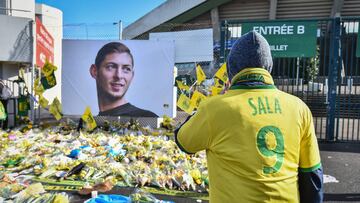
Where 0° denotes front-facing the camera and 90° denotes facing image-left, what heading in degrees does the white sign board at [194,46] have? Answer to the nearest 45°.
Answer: approximately 0°

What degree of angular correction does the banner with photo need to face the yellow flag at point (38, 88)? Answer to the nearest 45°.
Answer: approximately 90° to its right

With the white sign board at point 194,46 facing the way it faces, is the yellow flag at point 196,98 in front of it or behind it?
in front

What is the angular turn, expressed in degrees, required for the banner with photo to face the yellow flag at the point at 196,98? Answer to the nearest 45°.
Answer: approximately 45° to its left

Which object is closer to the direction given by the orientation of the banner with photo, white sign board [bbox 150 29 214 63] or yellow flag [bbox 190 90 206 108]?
the yellow flag

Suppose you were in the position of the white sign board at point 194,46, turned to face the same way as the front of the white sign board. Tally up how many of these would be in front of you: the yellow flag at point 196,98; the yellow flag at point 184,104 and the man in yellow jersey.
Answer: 3

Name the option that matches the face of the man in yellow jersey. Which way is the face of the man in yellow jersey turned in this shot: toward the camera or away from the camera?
away from the camera

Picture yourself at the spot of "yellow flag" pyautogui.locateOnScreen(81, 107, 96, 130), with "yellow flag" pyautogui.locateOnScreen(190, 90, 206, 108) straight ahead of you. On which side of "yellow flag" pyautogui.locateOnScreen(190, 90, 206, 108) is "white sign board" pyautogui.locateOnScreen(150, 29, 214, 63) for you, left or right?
left

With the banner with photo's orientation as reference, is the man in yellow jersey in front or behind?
in front

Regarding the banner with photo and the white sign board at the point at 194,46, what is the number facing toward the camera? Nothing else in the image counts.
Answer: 2

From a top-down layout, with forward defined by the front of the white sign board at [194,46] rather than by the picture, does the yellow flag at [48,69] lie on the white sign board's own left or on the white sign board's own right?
on the white sign board's own right

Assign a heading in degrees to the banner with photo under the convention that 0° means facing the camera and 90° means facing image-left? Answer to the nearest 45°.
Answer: approximately 0°
